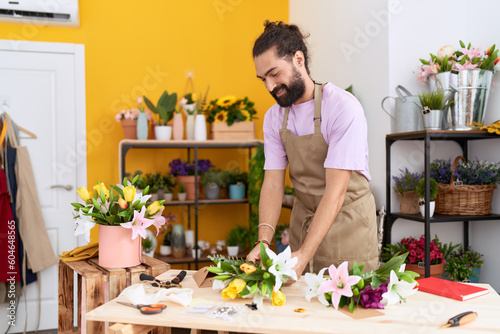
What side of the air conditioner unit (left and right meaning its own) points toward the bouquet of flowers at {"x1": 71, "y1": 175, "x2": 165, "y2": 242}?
front

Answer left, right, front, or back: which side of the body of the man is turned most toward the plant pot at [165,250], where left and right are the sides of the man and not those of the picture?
right

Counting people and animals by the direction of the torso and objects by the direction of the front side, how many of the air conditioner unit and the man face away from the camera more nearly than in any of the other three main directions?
0

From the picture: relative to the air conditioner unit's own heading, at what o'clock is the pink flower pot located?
The pink flower pot is roughly at 12 o'clock from the air conditioner unit.

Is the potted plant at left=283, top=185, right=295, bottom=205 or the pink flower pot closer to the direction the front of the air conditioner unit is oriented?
the pink flower pot

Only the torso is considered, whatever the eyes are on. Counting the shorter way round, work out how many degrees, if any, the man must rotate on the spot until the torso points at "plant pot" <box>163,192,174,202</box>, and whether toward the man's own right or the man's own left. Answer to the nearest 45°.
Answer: approximately 90° to the man's own right

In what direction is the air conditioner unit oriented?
toward the camera

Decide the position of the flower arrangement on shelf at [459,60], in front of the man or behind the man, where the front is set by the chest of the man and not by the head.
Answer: behind

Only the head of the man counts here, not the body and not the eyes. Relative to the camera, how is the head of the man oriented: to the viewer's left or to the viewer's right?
to the viewer's left

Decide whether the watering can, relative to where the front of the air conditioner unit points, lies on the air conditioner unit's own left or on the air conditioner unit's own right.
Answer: on the air conditioner unit's own left

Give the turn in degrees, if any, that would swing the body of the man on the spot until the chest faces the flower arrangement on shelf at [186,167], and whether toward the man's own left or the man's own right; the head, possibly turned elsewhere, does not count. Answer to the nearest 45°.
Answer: approximately 90° to the man's own right

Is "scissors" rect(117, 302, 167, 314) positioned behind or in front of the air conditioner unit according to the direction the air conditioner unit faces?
in front
